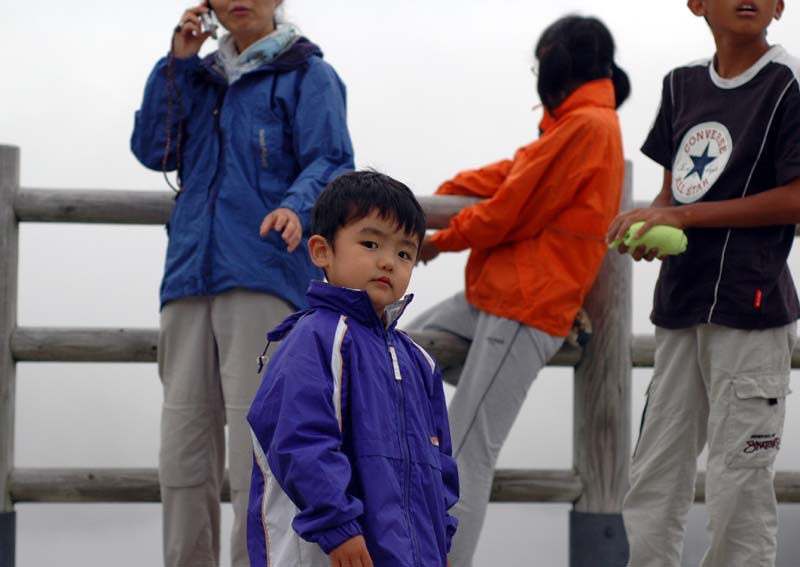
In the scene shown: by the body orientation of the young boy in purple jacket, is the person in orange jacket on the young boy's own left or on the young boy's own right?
on the young boy's own left

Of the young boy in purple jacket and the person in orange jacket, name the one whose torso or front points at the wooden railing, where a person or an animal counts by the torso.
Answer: the person in orange jacket

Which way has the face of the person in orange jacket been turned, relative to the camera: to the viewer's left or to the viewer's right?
to the viewer's left

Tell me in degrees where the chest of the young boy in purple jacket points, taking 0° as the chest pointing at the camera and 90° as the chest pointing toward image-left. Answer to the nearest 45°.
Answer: approximately 315°

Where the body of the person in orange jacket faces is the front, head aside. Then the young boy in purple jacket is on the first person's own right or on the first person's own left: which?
on the first person's own left
